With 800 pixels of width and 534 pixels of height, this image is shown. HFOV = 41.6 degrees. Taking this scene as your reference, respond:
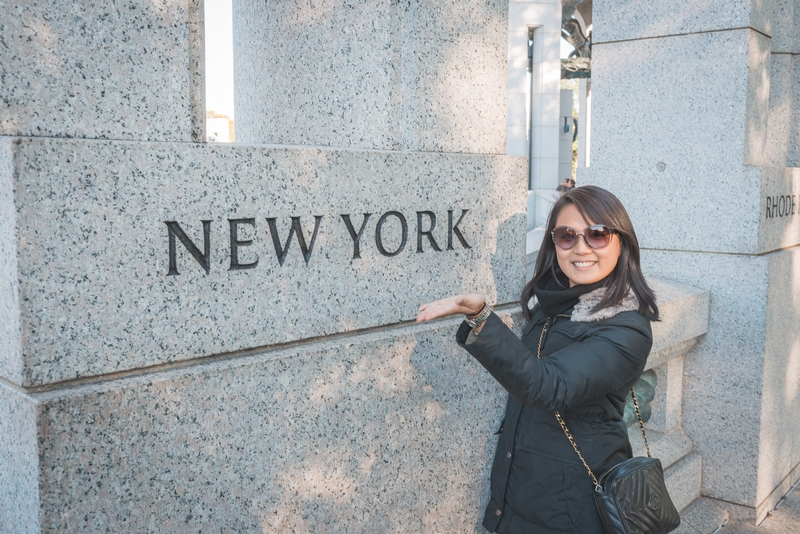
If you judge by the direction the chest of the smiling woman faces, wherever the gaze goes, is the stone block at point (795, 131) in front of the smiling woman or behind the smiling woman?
behind

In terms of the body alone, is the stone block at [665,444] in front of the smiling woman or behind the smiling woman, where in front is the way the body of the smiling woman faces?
behind

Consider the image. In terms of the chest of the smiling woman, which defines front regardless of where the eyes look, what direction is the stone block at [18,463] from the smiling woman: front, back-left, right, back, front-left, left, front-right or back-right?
front

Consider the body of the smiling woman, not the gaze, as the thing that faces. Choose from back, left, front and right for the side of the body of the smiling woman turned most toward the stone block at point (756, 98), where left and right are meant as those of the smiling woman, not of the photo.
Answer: back

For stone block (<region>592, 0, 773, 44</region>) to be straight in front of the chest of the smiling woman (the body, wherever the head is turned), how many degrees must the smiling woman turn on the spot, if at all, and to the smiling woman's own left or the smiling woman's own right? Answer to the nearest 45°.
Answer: approximately 135° to the smiling woman's own right

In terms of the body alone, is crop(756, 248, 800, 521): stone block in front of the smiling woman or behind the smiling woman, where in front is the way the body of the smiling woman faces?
behind
